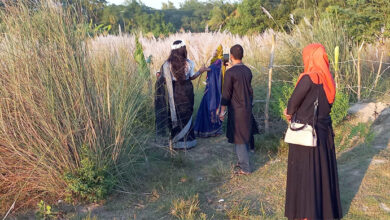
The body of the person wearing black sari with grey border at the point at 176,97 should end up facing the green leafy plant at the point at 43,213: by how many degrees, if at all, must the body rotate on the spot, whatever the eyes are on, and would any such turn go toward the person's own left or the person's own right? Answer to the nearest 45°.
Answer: approximately 135° to the person's own left

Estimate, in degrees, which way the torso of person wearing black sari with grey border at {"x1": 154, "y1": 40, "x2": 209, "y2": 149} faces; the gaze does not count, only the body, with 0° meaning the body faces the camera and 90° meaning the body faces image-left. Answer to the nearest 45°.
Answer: approximately 180°

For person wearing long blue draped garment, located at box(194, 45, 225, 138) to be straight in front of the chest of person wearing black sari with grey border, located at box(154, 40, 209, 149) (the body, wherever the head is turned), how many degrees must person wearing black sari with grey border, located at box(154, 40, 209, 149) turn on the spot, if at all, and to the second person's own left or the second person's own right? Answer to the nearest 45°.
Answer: approximately 45° to the second person's own right

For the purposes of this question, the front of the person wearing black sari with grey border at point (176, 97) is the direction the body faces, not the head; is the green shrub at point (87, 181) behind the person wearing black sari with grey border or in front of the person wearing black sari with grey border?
behind

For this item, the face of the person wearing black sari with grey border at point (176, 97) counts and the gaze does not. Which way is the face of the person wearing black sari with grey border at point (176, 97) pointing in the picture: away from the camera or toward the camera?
away from the camera

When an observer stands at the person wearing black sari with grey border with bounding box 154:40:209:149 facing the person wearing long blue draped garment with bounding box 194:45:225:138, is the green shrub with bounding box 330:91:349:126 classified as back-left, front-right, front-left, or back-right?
front-right

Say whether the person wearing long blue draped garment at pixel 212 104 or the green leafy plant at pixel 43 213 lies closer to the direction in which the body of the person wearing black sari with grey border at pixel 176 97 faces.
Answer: the person wearing long blue draped garment

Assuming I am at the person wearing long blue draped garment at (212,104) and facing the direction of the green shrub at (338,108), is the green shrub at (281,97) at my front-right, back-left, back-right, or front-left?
front-left

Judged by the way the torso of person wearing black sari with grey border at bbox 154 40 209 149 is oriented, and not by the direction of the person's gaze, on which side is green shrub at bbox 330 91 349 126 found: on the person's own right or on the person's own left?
on the person's own right

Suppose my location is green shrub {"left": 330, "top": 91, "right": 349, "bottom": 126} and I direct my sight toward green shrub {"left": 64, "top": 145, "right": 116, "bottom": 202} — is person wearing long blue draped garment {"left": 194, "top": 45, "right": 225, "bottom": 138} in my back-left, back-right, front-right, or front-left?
front-right
